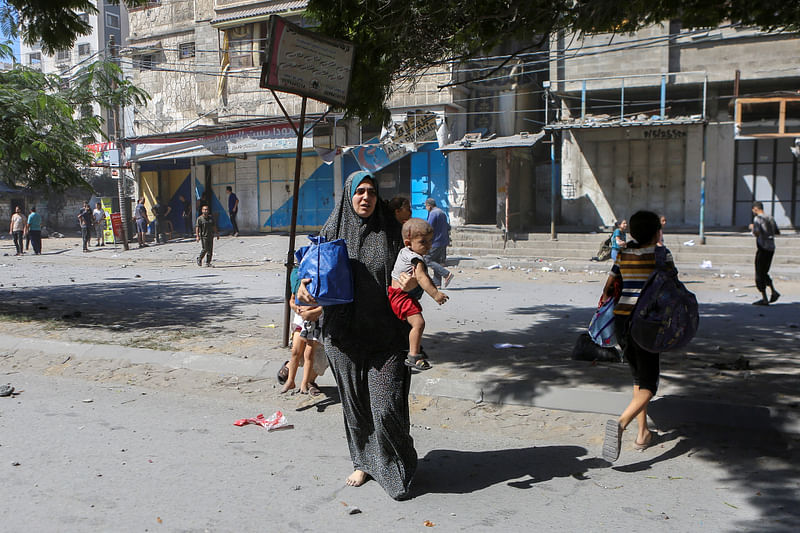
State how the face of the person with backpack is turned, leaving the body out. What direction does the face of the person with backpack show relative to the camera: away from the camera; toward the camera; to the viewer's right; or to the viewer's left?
away from the camera

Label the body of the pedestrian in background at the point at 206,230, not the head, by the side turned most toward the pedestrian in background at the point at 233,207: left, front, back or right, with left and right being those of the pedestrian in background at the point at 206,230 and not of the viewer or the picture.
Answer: back

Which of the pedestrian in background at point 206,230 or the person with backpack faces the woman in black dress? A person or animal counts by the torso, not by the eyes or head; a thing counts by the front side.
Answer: the pedestrian in background

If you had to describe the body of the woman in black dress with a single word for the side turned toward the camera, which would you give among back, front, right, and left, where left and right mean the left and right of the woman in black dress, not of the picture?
front

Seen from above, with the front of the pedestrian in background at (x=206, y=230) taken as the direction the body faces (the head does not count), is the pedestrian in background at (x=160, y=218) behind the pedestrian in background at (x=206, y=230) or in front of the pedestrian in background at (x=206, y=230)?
behind

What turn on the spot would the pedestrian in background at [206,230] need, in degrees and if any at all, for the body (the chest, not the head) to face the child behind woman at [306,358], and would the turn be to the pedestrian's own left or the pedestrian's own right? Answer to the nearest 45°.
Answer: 0° — they already face them

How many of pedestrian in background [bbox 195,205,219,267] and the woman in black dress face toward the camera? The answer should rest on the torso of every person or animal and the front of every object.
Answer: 2

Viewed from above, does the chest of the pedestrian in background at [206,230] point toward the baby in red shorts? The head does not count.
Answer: yes

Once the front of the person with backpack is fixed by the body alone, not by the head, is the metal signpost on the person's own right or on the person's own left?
on the person's own left

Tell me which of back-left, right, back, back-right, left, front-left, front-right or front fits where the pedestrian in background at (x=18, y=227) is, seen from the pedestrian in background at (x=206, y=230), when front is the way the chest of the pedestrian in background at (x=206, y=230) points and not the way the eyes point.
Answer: back-right

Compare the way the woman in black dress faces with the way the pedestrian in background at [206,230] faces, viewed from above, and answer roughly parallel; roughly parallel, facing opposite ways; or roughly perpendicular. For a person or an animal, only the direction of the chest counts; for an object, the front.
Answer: roughly parallel

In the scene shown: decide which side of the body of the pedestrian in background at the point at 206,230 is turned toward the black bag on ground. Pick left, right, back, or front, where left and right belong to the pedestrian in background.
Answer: front

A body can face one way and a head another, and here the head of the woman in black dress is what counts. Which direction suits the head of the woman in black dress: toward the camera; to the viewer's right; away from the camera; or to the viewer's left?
toward the camera

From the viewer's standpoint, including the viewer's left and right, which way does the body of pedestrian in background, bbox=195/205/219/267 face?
facing the viewer

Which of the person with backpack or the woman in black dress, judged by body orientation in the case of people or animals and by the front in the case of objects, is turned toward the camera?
the woman in black dress

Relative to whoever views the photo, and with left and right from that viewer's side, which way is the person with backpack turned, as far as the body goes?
facing away from the viewer and to the right of the viewer
